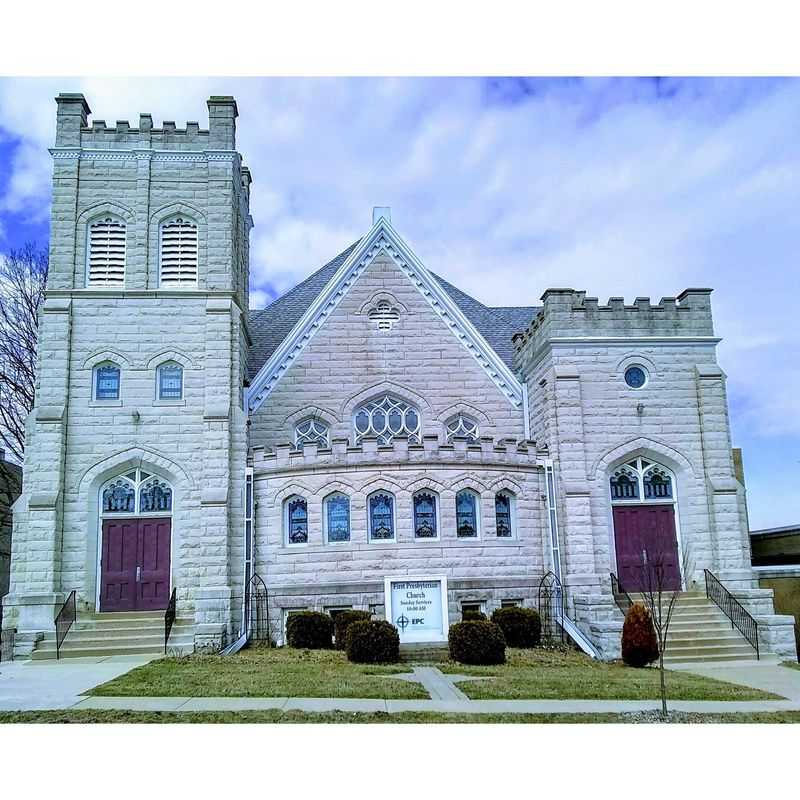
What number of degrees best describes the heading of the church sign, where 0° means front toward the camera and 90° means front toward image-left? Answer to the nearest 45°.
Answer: approximately 0°

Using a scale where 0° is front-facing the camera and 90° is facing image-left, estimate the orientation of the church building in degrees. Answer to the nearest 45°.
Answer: approximately 0°

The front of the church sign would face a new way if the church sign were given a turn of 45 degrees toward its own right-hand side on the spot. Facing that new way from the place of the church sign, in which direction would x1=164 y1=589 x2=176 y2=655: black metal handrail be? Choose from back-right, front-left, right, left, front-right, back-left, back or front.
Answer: front-right

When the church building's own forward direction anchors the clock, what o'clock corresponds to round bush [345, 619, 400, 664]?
The round bush is roughly at 11 o'clock from the church building.

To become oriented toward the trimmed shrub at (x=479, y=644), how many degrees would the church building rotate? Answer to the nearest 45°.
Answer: approximately 45° to its left

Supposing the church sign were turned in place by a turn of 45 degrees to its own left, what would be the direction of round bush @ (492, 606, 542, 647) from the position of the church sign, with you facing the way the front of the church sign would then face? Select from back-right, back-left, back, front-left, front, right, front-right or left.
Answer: front-left

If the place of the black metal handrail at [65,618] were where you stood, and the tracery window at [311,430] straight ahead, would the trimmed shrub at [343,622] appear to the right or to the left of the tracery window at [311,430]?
right

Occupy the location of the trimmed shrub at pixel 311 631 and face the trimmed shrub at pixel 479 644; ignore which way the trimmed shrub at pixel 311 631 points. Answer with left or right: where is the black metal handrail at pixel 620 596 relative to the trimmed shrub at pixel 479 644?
left

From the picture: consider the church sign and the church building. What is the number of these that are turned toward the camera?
2

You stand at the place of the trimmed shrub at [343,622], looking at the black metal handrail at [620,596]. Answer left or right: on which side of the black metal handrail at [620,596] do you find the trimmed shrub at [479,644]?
right

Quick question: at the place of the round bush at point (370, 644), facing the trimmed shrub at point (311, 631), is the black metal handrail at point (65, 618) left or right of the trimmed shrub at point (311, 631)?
left
